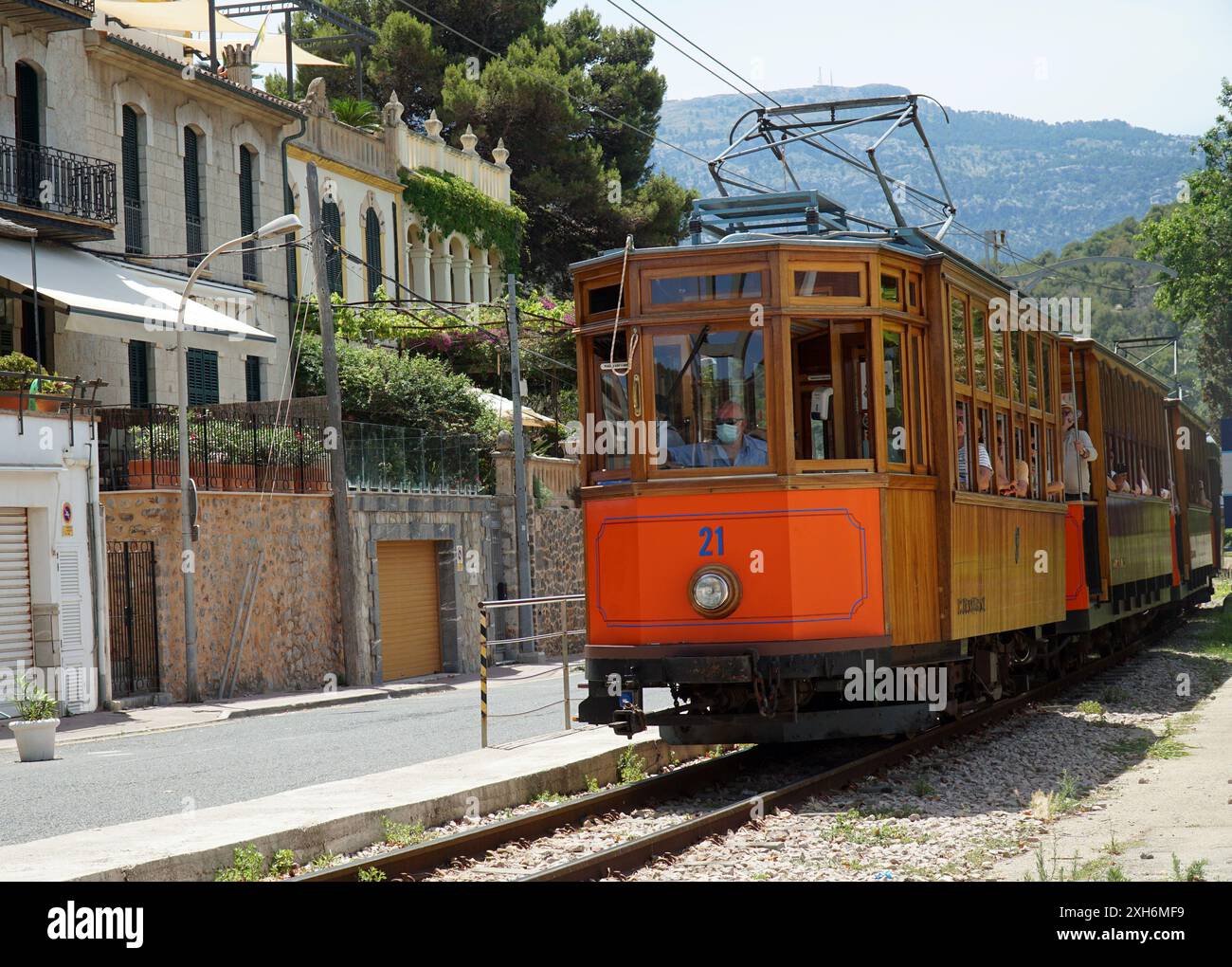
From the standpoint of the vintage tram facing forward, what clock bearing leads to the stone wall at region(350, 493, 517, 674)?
The stone wall is roughly at 4 o'clock from the vintage tram.

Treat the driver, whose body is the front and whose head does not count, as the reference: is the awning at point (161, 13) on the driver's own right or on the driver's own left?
on the driver's own right

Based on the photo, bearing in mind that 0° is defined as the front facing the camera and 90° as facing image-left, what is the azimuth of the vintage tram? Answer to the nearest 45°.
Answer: approximately 45°

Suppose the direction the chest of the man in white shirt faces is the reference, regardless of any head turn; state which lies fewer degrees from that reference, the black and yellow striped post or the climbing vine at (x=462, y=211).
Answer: the black and yellow striped post

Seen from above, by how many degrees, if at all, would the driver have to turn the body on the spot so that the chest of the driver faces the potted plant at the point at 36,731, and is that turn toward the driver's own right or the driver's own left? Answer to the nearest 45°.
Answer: approximately 90° to the driver's own right

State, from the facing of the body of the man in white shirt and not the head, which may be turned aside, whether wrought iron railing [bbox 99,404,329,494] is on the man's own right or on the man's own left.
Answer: on the man's own right

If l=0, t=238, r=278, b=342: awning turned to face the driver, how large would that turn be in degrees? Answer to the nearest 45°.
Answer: approximately 45° to its right

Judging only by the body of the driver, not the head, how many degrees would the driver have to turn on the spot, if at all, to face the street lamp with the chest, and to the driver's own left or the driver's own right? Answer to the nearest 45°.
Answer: approximately 90° to the driver's own right

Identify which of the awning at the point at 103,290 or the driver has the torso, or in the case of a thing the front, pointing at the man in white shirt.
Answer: the awning
